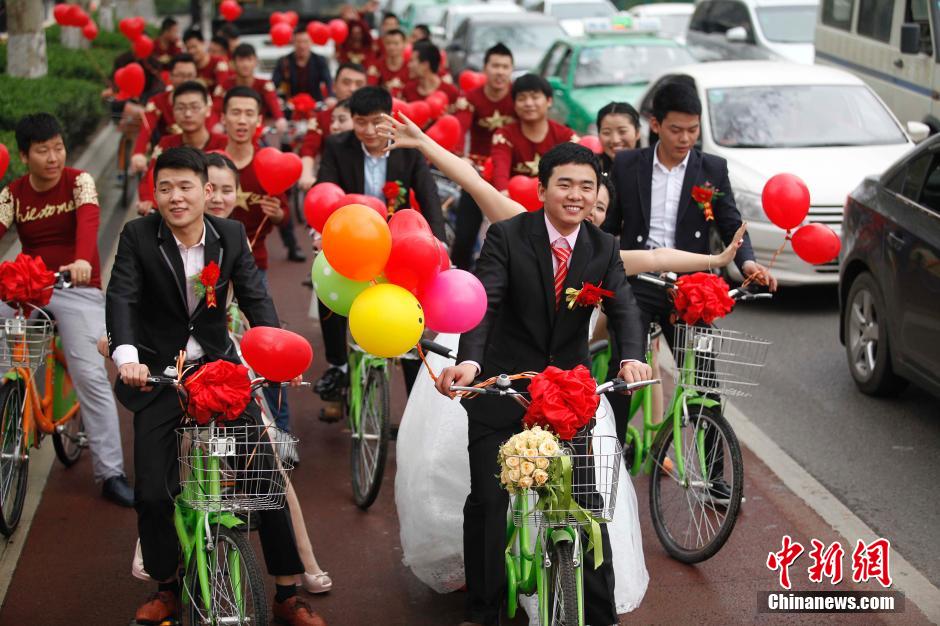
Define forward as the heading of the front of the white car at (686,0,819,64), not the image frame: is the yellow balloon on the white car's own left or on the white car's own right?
on the white car's own right

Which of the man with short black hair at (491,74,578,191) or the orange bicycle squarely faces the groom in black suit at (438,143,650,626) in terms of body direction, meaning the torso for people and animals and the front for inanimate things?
the man with short black hair

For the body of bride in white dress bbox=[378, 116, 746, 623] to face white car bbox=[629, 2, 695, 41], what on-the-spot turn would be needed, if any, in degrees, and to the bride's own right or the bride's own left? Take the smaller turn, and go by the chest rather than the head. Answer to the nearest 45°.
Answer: approximately 180°

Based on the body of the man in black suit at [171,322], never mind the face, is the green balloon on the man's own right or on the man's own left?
on the man's own left

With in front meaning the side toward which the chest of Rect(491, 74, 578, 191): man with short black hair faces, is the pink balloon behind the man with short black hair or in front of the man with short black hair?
in front

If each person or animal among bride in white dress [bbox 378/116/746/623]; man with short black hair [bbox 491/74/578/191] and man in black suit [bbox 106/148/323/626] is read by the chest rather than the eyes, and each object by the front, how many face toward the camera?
3

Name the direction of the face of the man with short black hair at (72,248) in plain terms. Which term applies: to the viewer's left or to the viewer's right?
to the viewer's right

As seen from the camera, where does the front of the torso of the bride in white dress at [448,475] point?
toward the camera

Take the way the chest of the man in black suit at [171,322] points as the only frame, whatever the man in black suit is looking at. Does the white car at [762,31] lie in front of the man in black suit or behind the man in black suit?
behind

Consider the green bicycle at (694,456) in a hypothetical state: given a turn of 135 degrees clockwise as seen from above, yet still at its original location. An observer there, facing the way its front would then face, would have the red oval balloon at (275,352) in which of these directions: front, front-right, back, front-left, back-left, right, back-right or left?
front-left

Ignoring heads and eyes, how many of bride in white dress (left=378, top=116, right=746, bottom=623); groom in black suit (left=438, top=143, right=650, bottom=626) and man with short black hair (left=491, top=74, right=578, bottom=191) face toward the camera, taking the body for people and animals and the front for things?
3

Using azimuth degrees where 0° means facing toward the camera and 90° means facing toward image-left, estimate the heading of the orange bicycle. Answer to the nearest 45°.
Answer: approximately 45°
